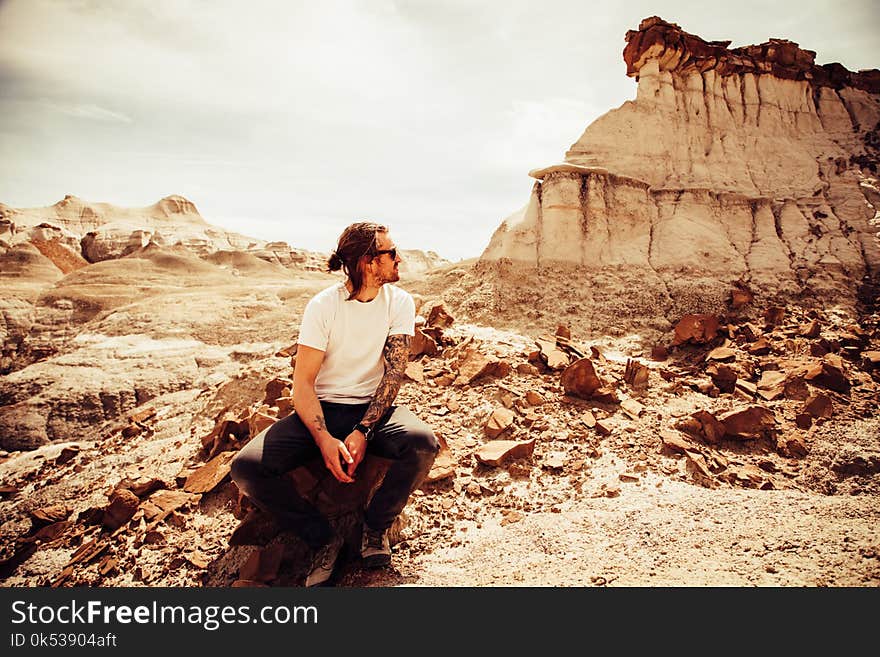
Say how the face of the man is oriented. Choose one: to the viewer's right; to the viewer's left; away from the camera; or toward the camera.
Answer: to the viewer's right

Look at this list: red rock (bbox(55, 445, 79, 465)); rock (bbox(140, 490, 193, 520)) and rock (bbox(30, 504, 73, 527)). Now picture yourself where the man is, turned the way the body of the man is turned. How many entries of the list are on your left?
0

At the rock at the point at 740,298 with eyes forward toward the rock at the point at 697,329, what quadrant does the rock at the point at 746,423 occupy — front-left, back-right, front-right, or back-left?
front-left

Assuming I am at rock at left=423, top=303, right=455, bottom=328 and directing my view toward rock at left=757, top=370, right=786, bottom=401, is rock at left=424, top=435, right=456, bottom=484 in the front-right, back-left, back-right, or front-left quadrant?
front-right

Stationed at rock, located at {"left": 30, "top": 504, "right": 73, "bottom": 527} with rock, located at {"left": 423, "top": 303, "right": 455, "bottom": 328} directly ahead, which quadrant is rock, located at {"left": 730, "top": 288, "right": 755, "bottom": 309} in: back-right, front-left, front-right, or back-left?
front-right

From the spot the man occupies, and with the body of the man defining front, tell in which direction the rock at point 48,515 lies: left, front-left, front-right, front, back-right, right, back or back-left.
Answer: back-right

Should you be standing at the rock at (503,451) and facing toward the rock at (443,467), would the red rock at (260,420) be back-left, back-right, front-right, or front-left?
front-right

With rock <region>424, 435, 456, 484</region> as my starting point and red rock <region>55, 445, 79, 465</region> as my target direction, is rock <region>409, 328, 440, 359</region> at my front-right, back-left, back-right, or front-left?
front-right

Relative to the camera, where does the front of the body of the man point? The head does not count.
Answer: toward the camera

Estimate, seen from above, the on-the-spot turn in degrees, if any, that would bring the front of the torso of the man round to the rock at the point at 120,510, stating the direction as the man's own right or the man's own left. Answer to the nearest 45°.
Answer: approximately 135° to the man's own right

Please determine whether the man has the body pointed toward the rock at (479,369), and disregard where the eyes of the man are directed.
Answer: no

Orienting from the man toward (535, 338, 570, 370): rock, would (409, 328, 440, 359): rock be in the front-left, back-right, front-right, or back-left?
front-left

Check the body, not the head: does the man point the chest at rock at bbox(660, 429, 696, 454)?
no

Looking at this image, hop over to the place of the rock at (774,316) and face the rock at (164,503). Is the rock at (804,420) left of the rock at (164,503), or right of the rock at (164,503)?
left
